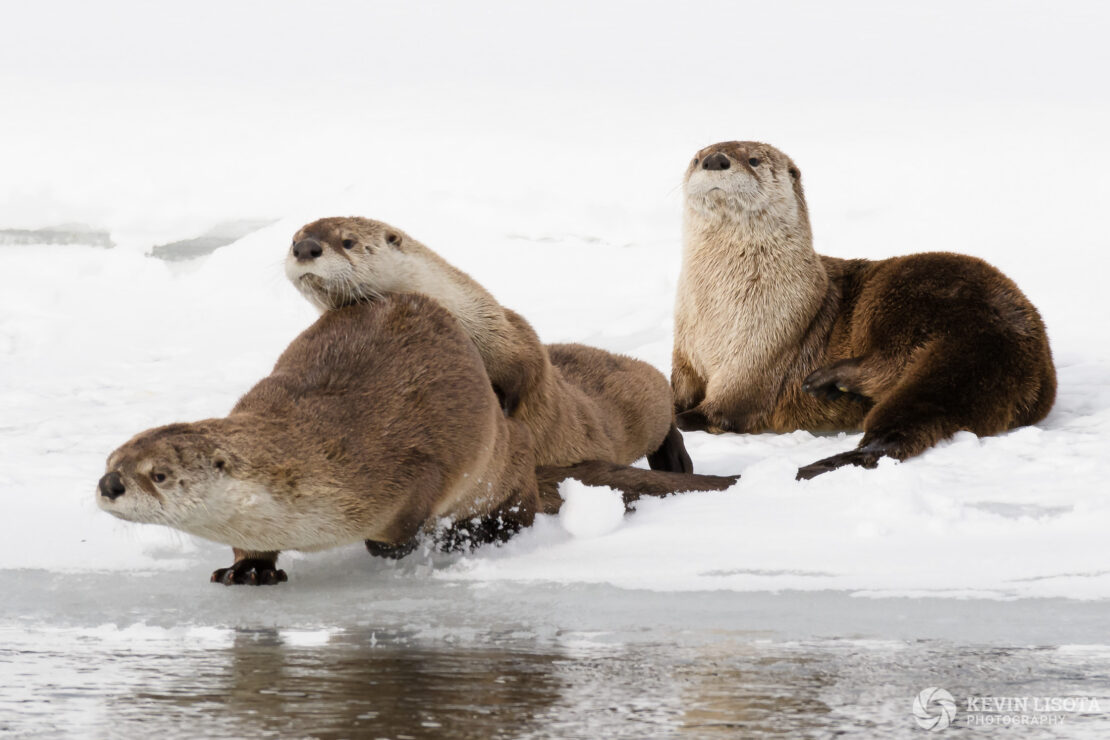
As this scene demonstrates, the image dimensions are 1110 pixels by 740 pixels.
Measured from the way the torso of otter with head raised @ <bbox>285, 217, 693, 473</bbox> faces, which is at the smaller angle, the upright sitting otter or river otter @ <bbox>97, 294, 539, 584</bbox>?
the river otter

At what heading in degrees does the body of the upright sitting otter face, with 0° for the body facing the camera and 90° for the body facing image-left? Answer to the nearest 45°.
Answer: approximately 45°

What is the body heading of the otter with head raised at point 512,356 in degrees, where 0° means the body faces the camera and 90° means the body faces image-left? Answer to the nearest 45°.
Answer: approximately 45°

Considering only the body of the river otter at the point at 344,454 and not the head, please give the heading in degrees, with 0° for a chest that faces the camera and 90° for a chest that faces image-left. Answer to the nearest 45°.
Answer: approximately 45°

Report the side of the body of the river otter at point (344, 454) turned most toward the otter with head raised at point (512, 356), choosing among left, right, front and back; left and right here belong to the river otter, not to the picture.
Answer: back

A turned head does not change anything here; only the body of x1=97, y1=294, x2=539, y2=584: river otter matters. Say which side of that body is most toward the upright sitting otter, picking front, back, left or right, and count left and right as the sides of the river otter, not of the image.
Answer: back

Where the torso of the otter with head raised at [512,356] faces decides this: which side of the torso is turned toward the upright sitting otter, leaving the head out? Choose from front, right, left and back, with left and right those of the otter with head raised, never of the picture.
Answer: back
